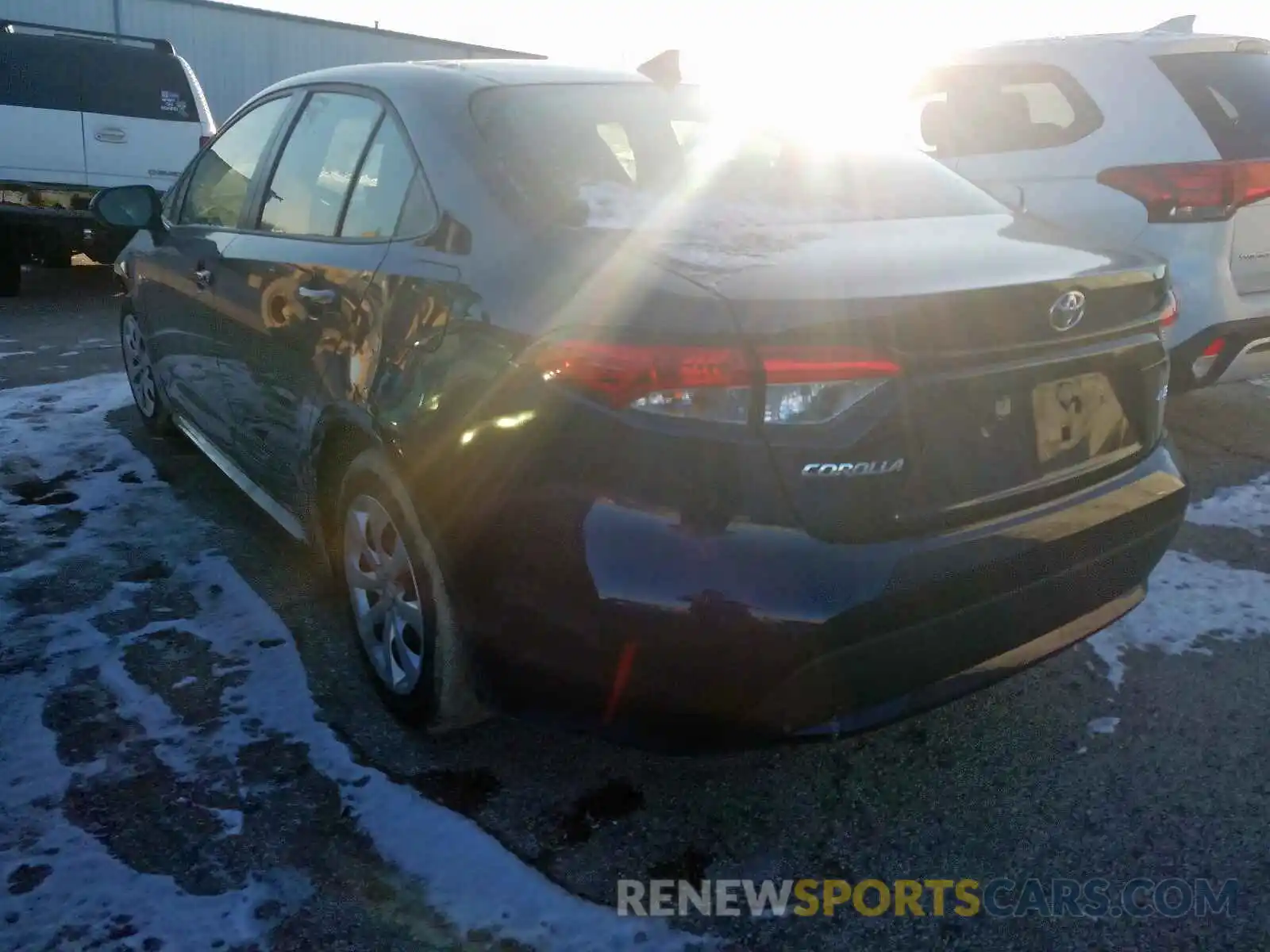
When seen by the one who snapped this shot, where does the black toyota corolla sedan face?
facing away from the viewer and to the left of the viewer

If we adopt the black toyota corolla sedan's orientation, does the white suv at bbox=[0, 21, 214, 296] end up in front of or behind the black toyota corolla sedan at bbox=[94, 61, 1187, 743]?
in front
